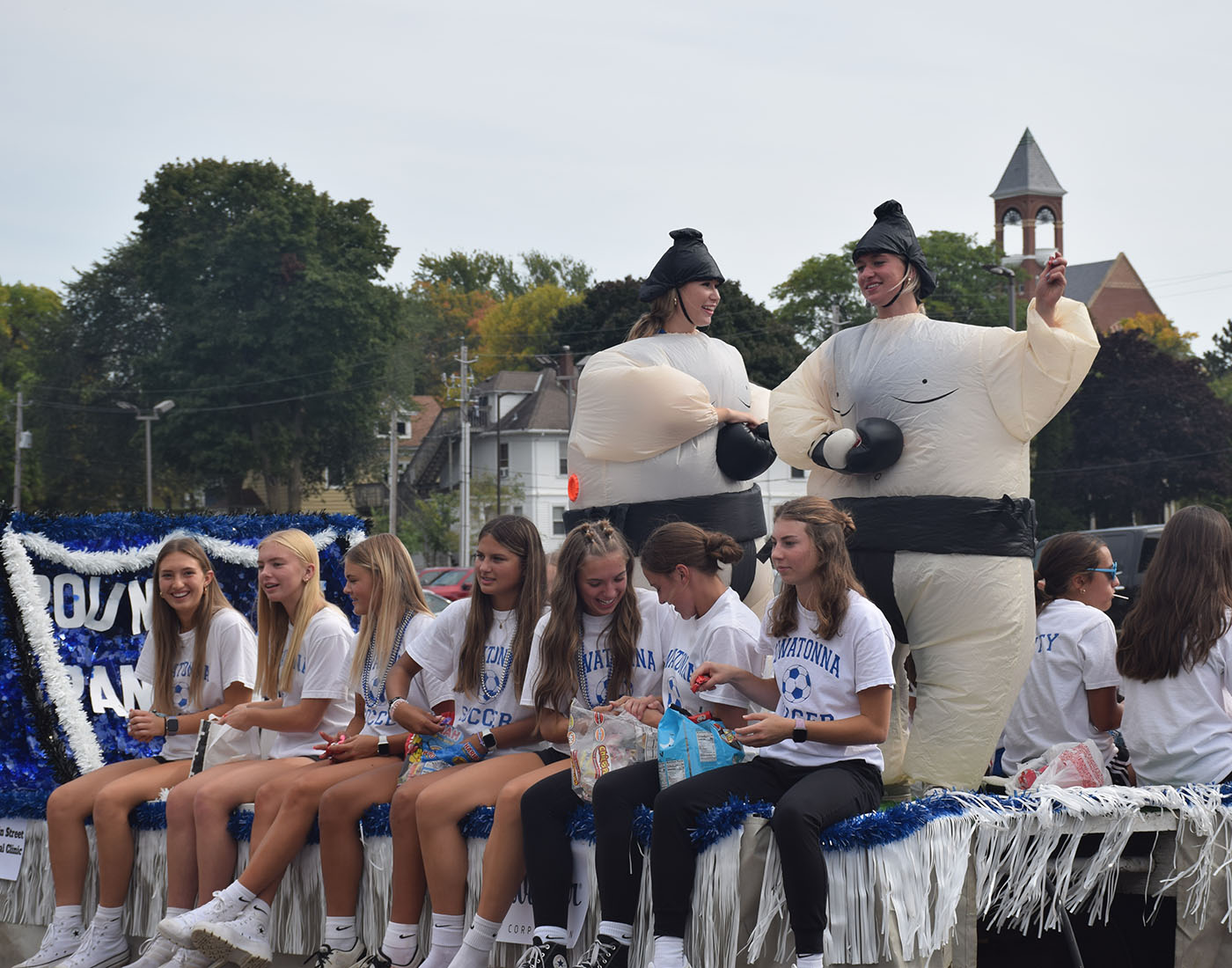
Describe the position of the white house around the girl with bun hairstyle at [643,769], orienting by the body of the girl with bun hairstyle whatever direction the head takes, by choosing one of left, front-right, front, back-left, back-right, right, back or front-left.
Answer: back-right

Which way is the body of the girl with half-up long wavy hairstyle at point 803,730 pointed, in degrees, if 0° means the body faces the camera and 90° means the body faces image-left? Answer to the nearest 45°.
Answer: approximately 45°

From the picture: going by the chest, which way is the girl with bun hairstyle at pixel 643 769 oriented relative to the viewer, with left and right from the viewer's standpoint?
facing the viewer and to the left of the viewer

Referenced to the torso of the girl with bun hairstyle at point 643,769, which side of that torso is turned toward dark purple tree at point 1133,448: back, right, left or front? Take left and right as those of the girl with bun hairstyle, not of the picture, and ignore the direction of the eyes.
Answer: back

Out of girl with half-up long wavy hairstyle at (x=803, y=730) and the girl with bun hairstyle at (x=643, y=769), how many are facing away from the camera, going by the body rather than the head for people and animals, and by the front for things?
0

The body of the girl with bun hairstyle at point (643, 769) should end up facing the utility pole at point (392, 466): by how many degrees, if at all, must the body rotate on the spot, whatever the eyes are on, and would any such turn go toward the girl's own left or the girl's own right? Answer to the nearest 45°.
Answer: approximately 135° to the girl's own right

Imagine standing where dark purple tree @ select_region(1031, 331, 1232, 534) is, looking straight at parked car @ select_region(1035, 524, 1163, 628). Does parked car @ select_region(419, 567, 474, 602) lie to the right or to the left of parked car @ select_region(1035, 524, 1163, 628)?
right

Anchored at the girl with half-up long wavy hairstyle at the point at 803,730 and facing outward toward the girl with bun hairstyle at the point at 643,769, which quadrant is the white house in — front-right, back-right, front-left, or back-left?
front-right

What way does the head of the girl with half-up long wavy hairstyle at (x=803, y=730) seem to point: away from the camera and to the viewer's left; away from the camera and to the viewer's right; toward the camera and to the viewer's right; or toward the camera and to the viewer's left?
toward the camera and to the viewer's left

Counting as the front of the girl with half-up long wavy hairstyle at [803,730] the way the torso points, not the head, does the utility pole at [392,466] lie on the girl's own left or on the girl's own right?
on the girl's own right

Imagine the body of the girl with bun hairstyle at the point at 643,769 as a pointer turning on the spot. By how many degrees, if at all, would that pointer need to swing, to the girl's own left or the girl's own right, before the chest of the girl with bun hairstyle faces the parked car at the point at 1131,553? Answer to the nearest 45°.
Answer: approximately 180°
